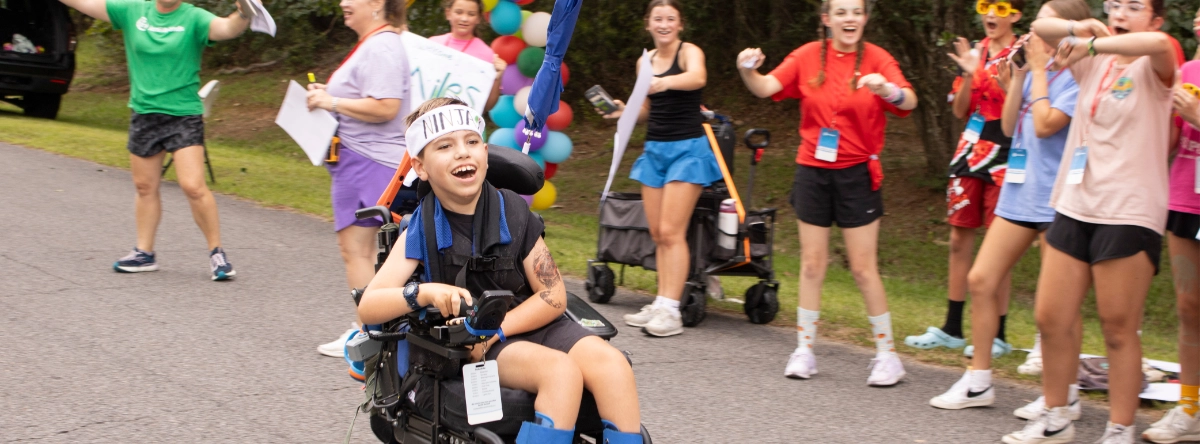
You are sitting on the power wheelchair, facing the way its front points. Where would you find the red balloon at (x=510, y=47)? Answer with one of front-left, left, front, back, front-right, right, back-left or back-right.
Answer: back-left

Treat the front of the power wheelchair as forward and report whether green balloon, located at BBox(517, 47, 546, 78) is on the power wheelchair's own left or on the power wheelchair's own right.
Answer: on the power wheelchair's own left

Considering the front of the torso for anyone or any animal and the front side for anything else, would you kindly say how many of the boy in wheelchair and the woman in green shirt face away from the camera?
0

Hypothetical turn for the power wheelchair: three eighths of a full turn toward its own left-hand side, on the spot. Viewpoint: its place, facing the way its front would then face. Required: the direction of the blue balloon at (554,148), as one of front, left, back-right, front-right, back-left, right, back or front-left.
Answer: front

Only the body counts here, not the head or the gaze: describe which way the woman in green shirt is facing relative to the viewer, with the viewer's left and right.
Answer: facing the viewer

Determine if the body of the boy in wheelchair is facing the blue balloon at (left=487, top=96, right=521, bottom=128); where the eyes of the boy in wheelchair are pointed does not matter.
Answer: no

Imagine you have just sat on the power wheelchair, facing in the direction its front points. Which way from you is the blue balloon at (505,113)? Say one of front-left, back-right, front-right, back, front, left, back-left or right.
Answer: back-left

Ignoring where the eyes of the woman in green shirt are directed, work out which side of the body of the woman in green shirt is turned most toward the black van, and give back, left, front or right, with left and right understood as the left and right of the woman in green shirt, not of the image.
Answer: back

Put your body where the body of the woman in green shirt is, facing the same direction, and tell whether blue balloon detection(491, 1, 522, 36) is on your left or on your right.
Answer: on your left

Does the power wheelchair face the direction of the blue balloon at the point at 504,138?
no

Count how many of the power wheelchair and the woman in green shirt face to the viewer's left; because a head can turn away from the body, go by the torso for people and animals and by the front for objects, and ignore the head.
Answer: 0

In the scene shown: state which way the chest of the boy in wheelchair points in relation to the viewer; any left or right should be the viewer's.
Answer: facing the viewer and to the right of the viewer
